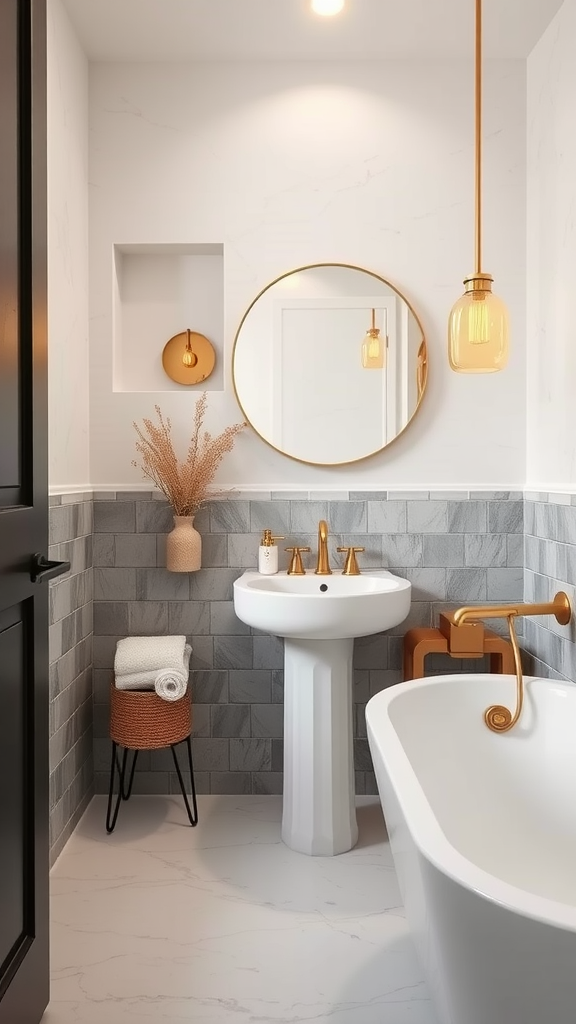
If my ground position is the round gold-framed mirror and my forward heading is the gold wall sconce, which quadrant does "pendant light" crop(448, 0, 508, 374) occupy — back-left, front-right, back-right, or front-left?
back-left

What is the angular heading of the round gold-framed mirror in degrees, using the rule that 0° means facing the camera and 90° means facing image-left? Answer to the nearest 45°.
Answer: approximately 0°

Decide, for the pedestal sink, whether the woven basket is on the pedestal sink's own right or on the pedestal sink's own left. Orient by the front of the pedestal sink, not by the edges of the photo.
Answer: on the pedestal sink's own right

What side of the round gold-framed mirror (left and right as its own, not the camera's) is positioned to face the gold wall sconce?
right

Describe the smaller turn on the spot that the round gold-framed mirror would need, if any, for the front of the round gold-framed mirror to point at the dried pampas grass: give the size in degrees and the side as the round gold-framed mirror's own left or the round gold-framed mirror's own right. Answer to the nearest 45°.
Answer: approximately 90° to the round gold-framed mirror's own right
